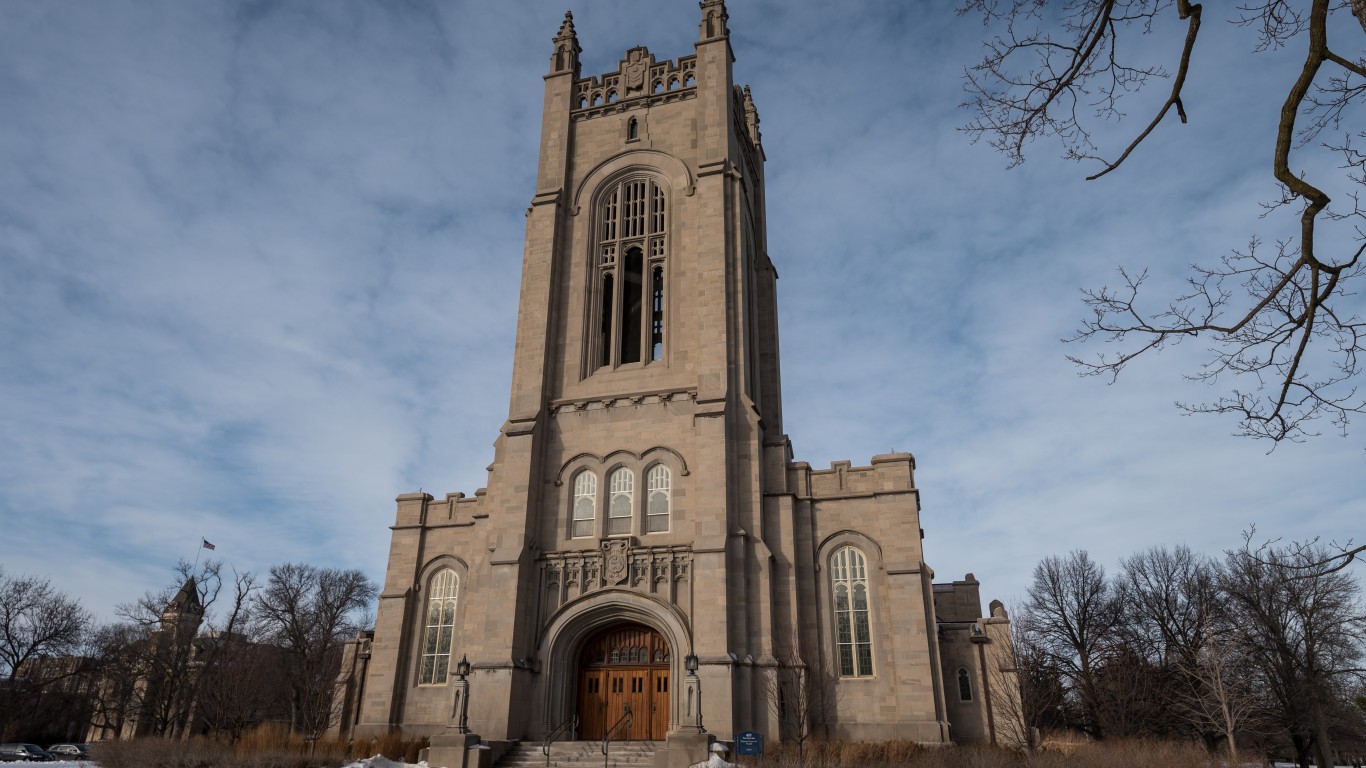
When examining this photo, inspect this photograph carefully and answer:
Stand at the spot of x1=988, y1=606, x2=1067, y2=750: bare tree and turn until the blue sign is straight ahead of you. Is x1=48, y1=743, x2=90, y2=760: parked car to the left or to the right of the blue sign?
right

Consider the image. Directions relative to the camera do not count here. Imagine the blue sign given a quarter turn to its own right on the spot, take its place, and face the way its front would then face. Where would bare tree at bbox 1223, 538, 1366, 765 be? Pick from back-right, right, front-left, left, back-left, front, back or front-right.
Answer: back-right

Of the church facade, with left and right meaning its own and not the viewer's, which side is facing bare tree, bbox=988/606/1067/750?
left

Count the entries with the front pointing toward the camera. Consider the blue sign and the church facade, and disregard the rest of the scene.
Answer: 2

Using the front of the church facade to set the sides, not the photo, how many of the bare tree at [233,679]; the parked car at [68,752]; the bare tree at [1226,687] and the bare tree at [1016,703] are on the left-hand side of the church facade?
2

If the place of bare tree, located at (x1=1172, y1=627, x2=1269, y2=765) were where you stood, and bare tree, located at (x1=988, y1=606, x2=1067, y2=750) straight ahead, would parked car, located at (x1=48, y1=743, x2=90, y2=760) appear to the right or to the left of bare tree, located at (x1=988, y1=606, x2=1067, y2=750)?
right

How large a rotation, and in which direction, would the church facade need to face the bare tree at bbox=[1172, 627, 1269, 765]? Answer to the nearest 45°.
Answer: approximately 90° to its left

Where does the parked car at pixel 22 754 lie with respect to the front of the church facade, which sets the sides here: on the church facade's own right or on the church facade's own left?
on the church facade's own right

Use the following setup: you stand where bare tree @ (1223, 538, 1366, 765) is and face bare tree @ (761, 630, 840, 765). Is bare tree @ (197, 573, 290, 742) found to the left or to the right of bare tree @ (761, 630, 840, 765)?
right

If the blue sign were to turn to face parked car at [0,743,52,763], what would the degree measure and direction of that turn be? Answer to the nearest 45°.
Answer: approximately 135° to its right

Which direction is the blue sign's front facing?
toward the camera

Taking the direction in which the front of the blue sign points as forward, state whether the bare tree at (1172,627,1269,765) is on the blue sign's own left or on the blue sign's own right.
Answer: on the blue sign's own left

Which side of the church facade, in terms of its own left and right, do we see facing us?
front
